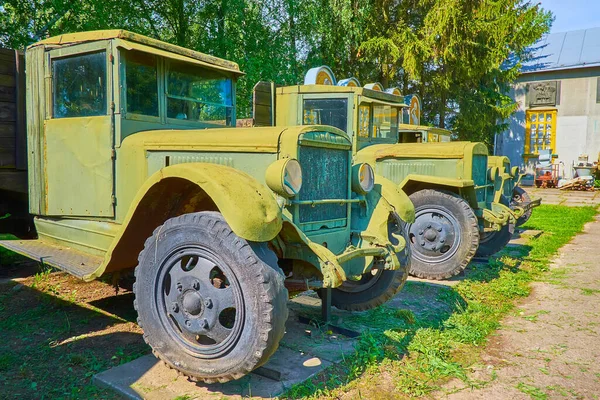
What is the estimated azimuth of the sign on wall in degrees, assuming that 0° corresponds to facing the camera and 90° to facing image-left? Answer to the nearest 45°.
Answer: approximately 0°

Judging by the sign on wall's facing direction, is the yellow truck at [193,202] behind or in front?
in front

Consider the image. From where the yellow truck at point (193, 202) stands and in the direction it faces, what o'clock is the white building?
The white building is roughly at 9 o'clock from the yellow truck.

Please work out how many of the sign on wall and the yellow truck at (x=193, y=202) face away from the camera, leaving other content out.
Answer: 0

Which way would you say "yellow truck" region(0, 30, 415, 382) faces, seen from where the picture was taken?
facing the viewer and to the right of the viewer

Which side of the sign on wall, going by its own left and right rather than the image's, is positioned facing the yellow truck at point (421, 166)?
front

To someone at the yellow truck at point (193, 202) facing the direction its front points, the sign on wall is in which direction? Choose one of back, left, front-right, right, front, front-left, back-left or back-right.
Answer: left
